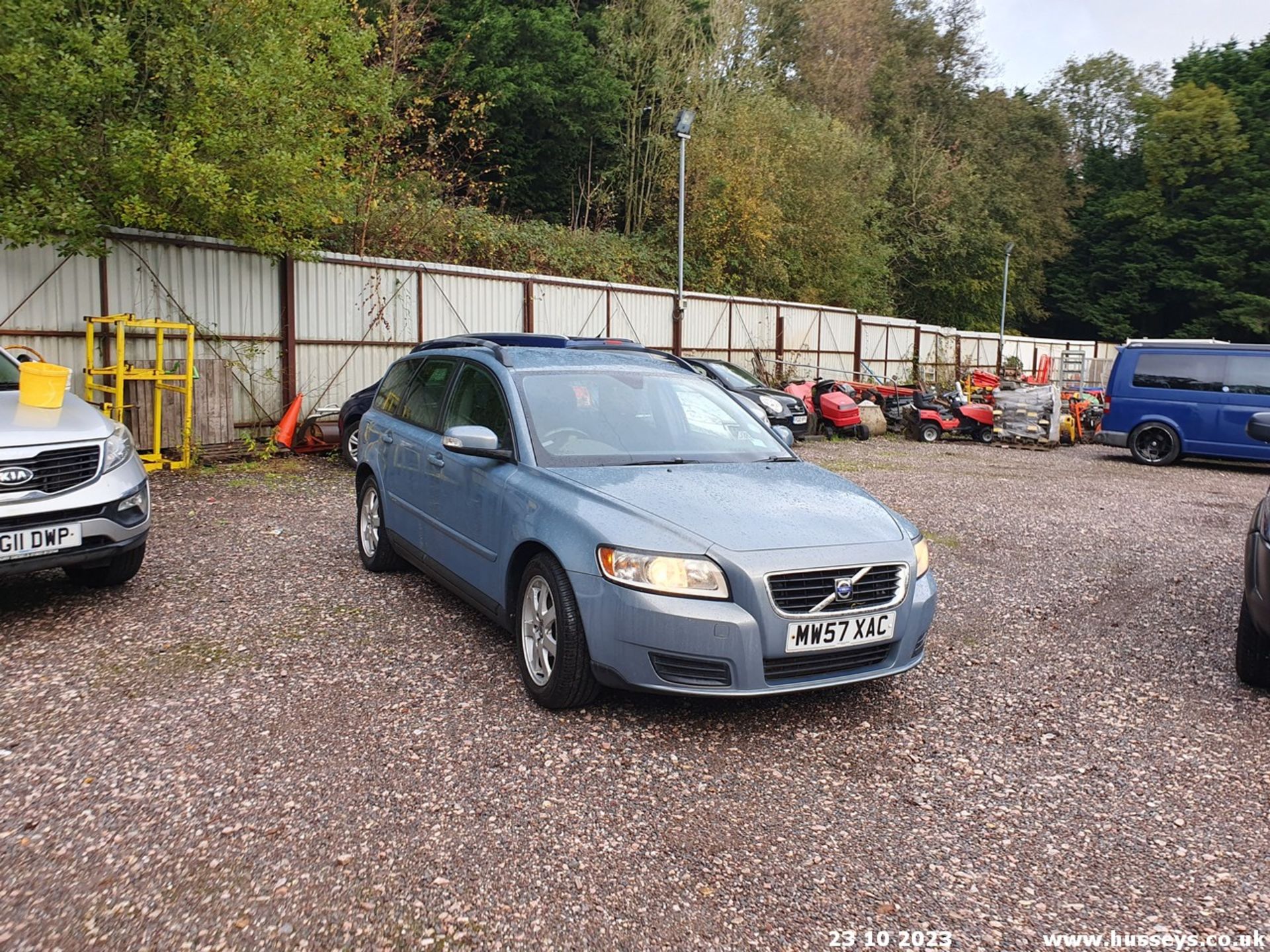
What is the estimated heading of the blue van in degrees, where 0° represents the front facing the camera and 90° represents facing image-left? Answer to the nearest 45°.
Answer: approximately 270°

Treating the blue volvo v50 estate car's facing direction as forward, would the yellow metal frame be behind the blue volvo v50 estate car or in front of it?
behind

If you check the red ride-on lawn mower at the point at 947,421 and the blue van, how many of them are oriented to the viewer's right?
2

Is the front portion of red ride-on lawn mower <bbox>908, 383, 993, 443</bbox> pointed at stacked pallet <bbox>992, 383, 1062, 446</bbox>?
yes

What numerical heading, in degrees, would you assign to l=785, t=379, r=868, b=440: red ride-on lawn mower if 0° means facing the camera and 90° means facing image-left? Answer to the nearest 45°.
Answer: approximately 315°

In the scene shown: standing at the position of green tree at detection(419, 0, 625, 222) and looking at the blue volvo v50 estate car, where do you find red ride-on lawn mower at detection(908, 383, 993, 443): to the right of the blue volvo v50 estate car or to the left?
left

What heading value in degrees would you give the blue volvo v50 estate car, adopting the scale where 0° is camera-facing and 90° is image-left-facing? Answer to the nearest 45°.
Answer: approximately 315°

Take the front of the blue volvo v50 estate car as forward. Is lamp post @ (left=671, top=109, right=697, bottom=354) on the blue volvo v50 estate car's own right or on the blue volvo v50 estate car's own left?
on the blue volvo v50 estate car's own left

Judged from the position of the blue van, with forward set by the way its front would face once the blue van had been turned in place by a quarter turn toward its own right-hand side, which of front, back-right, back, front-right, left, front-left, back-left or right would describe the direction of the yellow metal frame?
front-right

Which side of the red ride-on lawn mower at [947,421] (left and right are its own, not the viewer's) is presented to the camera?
right

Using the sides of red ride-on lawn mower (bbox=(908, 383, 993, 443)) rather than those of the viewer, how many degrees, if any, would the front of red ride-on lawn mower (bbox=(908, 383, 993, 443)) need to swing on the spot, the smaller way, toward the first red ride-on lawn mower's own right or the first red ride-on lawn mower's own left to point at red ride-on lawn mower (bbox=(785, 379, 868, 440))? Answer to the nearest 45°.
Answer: approximately 135° to the first red ride-on lawn mower's own right

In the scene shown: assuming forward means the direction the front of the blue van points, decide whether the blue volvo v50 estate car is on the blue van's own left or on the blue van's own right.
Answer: on the blue van's own right

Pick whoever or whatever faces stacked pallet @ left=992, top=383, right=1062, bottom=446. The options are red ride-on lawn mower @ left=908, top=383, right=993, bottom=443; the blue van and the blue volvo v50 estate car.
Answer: the red ride-on lawn mower
